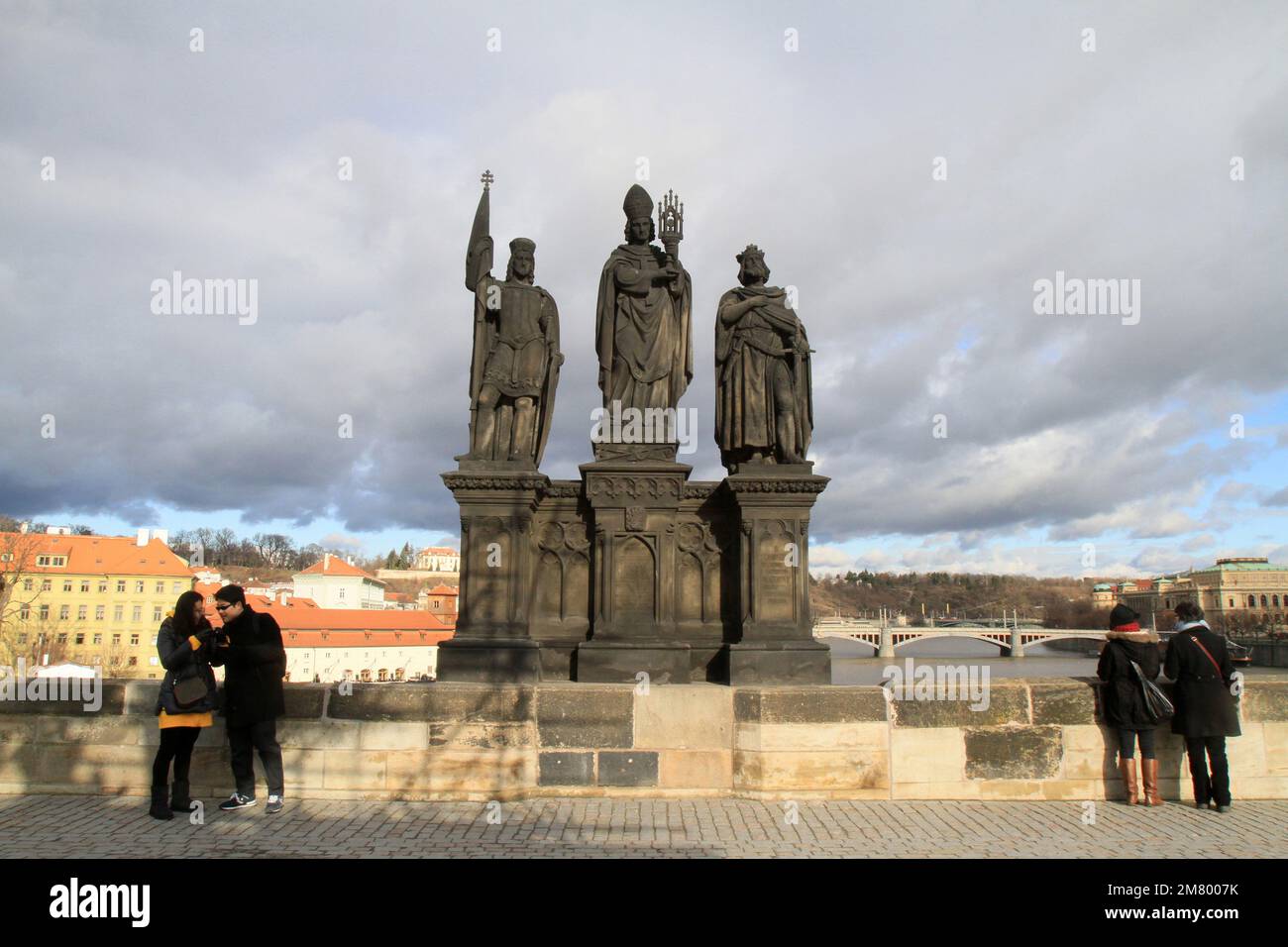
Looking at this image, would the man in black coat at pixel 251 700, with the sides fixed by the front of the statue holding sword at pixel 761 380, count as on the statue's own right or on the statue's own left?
on the statue's own right

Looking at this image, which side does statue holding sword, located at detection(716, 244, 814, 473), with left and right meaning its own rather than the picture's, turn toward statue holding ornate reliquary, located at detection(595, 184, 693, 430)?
right

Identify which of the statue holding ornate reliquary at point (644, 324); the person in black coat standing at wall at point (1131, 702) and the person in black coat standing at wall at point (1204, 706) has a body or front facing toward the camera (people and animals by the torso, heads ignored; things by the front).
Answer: the statue holding ornate reliquary

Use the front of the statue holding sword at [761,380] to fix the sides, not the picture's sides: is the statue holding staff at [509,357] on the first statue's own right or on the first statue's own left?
on the first statue's own right

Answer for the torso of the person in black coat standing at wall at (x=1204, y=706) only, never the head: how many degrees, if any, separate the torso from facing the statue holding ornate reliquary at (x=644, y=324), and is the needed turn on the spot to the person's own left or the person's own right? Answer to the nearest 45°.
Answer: approximately 90° to the person's own left

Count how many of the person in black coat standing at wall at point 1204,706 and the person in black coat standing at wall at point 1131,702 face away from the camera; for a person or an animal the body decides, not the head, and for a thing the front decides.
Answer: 2

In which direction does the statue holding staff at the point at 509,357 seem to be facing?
toward the camera

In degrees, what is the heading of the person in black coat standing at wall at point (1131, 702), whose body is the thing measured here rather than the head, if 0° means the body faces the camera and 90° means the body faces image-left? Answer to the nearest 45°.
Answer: approximately 180°

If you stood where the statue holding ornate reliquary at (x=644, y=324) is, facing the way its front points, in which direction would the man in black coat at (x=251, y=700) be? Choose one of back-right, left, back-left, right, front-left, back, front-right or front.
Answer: front-right

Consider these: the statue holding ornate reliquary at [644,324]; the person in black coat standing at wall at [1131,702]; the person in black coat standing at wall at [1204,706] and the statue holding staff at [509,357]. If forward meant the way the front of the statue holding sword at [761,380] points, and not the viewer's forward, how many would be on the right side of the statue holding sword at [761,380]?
2

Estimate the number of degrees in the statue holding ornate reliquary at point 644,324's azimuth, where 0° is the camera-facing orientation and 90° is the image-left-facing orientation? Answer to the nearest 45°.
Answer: approximately 0°

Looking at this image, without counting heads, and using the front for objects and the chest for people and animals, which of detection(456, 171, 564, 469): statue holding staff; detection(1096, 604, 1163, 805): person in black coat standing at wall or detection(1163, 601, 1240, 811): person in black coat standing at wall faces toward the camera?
the statue holding staff

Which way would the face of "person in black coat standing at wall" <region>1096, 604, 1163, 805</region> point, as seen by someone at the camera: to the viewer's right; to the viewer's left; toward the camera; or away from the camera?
away from the camera

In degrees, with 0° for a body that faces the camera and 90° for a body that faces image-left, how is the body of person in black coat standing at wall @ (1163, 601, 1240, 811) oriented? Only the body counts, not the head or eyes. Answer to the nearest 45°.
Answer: approximately 180°
